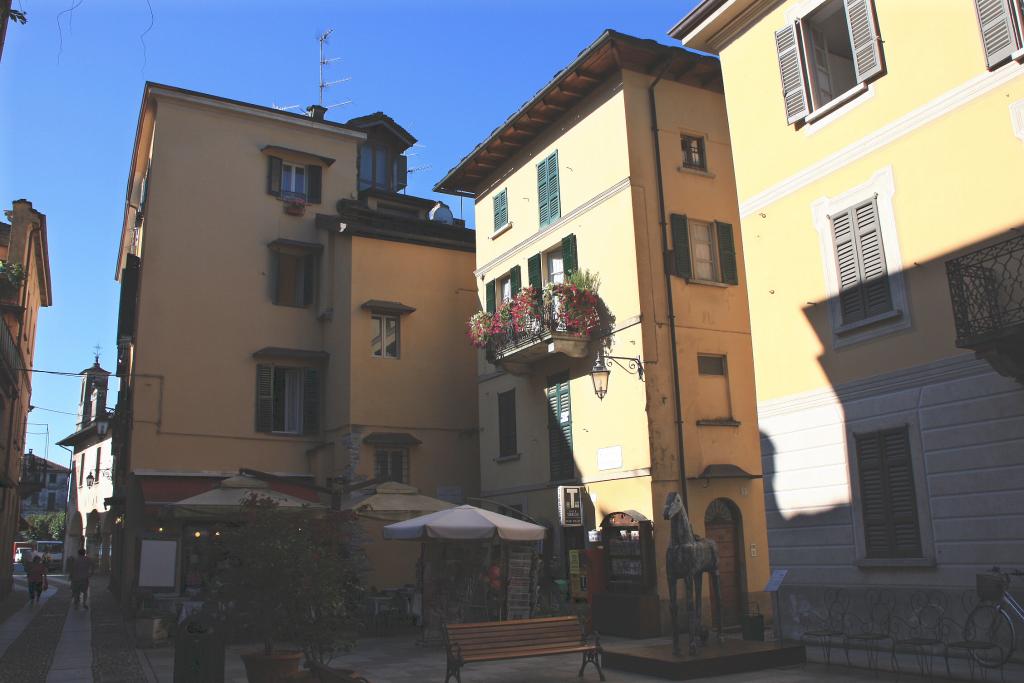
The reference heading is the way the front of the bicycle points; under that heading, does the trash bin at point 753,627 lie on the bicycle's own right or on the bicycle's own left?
on the bicycle's own right

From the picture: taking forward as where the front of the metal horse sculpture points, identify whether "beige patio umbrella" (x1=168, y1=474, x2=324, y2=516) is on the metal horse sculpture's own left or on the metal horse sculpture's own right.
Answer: on the metal horse sculpture's own right

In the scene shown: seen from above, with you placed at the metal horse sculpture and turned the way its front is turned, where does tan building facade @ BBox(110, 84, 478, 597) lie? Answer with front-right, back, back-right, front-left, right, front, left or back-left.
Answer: right

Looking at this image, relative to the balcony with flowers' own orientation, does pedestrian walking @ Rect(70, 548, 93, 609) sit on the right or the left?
on its right

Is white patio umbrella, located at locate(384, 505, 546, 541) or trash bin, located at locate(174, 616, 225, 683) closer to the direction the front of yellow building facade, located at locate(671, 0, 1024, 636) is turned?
the trash bin

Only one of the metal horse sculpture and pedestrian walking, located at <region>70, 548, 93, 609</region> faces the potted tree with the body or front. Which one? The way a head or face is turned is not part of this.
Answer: the metal horse sculpture

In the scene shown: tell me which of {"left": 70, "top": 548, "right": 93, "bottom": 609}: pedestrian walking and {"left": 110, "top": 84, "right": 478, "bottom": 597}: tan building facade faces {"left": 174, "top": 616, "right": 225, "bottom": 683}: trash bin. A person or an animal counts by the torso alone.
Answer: the tan building facade

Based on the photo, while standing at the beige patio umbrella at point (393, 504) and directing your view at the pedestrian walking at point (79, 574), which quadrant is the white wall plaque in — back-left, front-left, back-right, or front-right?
back-right

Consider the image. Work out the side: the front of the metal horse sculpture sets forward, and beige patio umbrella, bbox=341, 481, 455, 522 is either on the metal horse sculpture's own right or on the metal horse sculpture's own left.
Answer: on the metal horse sculpture's own right

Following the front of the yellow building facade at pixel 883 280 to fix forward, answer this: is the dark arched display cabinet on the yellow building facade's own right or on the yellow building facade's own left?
on the yellow building facade's own right

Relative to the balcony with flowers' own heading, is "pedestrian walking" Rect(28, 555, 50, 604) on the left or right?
on its right
